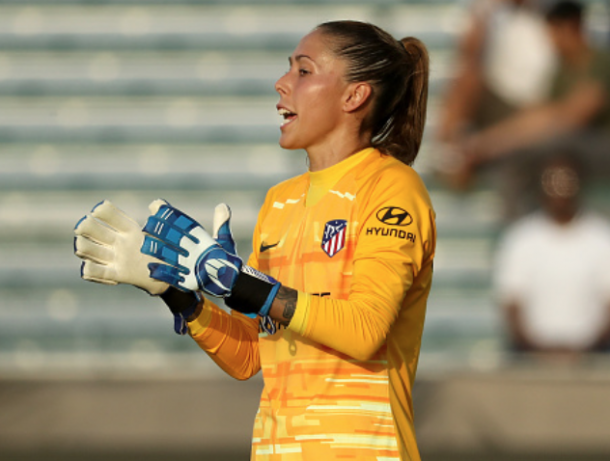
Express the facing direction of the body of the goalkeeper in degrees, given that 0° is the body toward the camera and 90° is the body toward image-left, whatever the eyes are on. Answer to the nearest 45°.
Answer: approximately 45°

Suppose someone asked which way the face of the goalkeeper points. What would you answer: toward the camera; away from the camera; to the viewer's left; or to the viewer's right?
to the viewer's left

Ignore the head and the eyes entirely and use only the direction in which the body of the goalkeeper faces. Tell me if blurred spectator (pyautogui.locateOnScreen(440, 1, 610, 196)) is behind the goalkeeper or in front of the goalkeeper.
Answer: behind

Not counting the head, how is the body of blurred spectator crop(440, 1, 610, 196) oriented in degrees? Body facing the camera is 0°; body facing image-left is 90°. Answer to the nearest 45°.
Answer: approximately 45°
